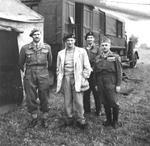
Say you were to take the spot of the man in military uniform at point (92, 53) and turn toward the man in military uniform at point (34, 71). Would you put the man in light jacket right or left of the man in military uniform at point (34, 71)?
left

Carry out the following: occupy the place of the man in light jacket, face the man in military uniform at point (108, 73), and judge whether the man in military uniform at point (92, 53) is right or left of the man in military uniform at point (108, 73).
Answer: left

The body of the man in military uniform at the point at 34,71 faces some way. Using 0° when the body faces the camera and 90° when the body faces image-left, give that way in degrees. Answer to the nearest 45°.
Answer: approximately 0°

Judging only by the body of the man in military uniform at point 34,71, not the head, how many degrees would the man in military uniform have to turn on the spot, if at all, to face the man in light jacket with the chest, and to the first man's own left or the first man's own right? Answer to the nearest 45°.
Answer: approximately 90° to the first man's own left

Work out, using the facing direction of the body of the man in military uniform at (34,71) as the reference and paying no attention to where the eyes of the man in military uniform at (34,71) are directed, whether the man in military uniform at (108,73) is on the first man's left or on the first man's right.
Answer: on the first man's left

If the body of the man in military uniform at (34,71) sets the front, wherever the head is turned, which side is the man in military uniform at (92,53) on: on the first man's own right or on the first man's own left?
on the first man's own left

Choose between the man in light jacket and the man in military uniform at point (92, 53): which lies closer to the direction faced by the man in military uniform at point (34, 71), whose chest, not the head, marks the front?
the man in light jacket
